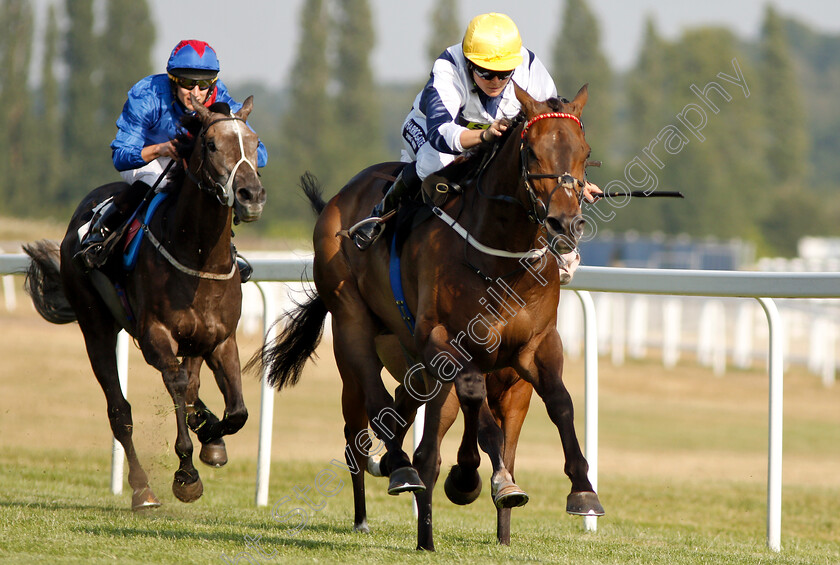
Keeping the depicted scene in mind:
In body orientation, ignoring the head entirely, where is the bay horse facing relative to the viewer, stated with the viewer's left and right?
facing the viewer and to the right of the viewer

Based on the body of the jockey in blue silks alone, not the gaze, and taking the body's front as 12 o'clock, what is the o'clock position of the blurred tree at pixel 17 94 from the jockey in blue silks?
The blurred tree is roughly at 7 o'clock from the jockey in blue silks.

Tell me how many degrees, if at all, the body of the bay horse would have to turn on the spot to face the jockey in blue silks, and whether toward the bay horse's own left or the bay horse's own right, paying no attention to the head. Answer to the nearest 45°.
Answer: approximately 180°

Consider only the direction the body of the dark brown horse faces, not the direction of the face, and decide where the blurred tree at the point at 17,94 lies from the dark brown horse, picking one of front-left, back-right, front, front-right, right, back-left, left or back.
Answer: back-left

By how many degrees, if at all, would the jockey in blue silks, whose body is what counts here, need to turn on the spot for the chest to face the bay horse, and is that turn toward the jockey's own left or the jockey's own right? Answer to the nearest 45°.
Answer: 0° — they already face it
